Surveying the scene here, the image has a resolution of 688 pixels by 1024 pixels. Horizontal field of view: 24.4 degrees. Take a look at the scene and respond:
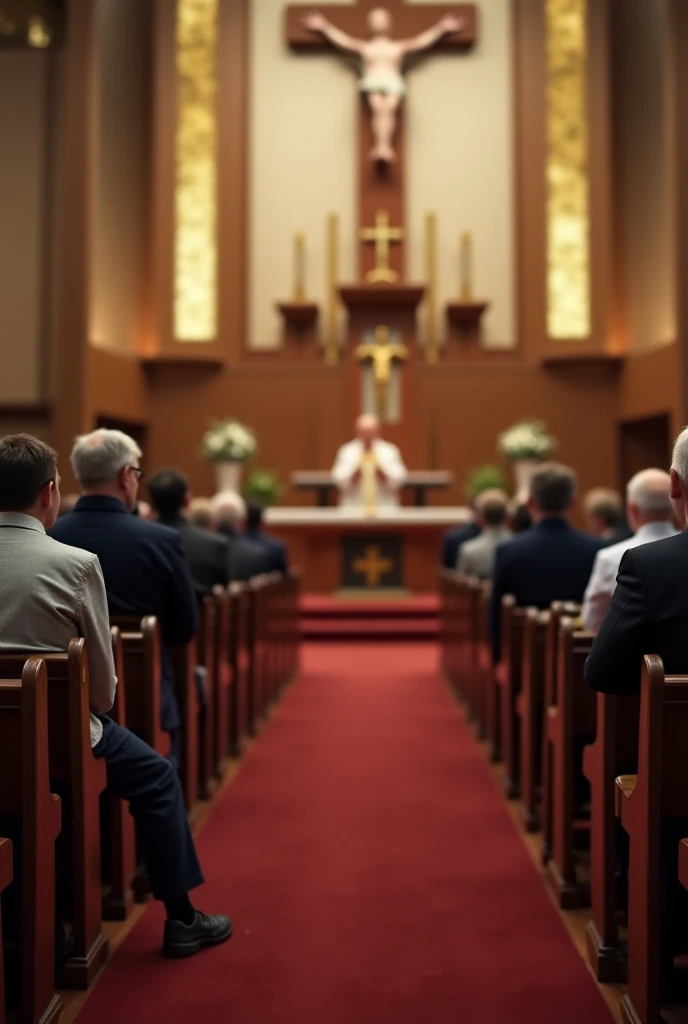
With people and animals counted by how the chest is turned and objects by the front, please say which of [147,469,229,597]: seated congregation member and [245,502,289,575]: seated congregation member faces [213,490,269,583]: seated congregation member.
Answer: [147,469,229,597]: seated congregation member

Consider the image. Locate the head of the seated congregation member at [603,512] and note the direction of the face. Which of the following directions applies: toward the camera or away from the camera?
away from the camera

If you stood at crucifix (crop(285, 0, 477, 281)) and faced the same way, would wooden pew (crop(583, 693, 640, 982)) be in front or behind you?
in front

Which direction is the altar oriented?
toward the camera

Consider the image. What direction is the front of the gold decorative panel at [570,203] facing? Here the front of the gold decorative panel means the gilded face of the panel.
toward the camera

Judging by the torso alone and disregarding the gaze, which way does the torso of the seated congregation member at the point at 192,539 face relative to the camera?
away from the camera

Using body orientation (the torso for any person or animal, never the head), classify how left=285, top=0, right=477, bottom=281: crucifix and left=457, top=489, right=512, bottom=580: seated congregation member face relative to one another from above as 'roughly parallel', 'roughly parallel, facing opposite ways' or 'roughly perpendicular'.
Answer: roughly parallel, facing opposite ways

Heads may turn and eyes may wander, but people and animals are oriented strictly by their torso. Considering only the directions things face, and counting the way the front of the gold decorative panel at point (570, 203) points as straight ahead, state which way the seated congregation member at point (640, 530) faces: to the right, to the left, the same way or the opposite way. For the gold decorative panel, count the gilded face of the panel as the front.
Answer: the opposite way

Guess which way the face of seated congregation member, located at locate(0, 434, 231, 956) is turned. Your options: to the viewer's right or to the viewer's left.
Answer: to the viewer's right

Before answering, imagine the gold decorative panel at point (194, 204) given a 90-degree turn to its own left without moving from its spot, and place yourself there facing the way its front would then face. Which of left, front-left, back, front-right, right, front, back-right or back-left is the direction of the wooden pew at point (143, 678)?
right

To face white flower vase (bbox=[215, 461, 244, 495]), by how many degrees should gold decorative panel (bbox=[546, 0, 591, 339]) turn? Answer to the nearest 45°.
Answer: approximately 45° to its right

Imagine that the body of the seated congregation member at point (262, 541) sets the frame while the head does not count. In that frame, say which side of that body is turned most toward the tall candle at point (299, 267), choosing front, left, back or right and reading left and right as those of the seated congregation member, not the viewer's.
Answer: front

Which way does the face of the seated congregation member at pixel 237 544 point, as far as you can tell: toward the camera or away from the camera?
away from the camera

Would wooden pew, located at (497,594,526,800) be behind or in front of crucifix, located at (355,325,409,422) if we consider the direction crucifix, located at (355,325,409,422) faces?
in front

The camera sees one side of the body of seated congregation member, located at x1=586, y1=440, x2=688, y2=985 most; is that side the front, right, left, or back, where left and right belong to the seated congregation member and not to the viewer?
back

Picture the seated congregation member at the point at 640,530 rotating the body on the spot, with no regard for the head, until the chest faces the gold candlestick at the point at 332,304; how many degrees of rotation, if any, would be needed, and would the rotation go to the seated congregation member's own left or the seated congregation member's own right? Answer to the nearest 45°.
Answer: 0° — they already face it

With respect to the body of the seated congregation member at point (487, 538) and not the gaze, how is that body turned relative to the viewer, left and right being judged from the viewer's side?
facing away from the viewer

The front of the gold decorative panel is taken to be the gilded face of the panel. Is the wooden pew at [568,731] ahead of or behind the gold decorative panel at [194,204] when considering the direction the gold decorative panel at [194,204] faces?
ahead

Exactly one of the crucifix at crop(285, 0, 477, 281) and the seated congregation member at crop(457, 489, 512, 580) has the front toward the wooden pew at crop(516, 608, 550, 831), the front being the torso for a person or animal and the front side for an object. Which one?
the crucifix

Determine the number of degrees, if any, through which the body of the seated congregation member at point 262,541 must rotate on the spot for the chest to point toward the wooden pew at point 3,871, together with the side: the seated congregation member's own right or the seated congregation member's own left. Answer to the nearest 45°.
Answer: approximately 180°

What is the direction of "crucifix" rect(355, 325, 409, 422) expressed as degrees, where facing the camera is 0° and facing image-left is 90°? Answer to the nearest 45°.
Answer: approximately 0°
